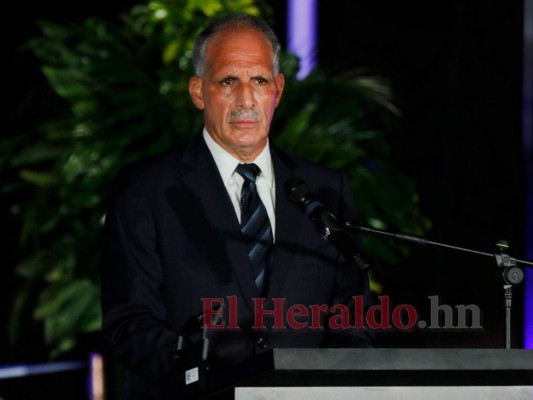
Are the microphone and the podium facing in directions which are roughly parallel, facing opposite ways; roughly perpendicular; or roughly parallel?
roughly perpendicular

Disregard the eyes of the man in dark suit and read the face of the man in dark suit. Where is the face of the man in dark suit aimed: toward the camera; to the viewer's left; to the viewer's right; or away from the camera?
toward the camera

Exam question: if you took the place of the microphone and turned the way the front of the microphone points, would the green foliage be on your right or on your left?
on your right

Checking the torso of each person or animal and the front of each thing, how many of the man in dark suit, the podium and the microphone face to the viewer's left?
1

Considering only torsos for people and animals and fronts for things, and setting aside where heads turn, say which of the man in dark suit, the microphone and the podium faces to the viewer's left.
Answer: the microphone

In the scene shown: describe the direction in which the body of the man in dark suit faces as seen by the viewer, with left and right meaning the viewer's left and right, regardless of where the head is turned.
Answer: facing the viewer and to the right of the viewer

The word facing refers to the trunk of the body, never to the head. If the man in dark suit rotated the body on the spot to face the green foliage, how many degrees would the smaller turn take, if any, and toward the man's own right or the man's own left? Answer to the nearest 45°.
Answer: approximately 135° to the man's own left

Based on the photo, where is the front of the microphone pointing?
to the viewer's left
